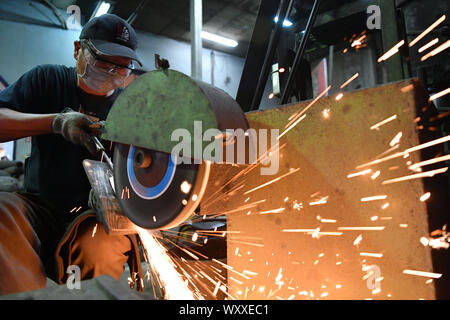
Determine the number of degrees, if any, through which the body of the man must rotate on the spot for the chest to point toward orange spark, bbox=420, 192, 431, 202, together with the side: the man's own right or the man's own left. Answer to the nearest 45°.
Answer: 0° — they already face it

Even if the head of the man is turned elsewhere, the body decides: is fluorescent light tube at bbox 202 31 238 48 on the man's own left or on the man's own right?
on the man's own left

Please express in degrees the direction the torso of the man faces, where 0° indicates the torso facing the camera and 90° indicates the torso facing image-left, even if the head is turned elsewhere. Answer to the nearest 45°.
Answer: approximately 315°

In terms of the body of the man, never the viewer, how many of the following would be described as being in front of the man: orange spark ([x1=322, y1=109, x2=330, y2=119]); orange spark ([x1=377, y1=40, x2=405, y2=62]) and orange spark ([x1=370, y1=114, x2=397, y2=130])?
3

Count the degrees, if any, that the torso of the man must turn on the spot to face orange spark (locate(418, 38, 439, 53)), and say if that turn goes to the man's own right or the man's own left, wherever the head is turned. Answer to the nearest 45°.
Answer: approximately 45° to the man's own left

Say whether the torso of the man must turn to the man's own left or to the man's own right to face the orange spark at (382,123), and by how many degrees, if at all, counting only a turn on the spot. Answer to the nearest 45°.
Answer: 0° — they already face it

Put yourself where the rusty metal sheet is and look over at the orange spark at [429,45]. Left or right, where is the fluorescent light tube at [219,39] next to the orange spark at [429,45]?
left
